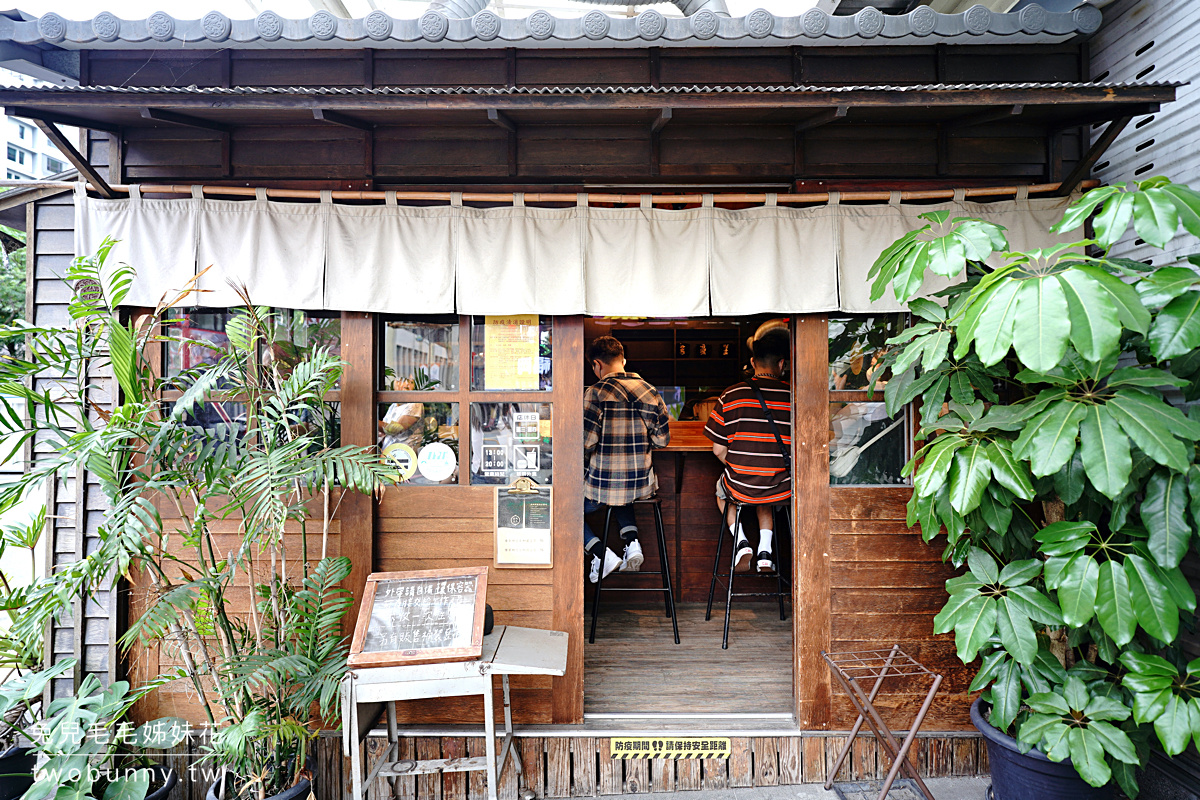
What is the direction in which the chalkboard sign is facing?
toward the camera

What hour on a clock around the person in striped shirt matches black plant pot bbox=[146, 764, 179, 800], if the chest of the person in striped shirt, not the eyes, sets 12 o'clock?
The black plant pot is roughly at 8 o'clock from the person in striped shirt.

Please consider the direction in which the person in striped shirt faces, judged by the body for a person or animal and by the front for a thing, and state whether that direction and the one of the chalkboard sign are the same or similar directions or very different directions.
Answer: very different directions

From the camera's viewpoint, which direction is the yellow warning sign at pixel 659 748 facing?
toward the camera

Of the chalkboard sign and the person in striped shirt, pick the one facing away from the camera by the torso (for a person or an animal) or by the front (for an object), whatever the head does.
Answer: the person in striped shirt

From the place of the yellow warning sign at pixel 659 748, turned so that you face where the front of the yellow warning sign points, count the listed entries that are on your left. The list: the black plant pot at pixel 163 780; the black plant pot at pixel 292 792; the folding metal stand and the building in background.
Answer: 1

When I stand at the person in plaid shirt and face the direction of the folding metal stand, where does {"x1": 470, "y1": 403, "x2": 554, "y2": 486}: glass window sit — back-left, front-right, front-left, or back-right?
front-right

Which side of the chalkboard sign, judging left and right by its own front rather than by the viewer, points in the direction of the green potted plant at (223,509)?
right

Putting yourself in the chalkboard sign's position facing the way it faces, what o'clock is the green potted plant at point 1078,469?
The green potted plant is roughly at 10 o'clock from the chalkboard sign.

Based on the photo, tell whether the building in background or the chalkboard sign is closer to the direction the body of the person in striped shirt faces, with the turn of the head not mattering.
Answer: the building in background

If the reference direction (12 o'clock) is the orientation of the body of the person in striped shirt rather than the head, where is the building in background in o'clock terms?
The building in background is roughly at 10 o'clock from the person in striped shirt.

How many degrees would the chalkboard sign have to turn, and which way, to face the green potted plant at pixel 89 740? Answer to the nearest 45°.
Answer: approximately 90° to its right

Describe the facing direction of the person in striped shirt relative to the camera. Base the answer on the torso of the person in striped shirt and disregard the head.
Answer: away from the camera

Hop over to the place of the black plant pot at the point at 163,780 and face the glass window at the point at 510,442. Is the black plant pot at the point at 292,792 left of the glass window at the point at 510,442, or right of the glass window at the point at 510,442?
right
